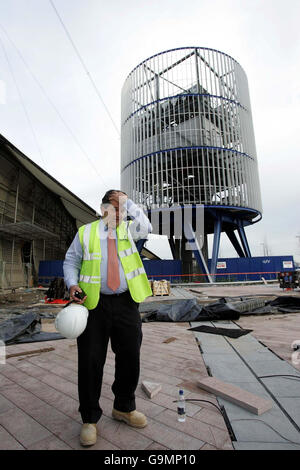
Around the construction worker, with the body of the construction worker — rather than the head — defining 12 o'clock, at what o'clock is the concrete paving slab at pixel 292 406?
The concrete paving slab is roughly at 9 o'clock from the construction worker.

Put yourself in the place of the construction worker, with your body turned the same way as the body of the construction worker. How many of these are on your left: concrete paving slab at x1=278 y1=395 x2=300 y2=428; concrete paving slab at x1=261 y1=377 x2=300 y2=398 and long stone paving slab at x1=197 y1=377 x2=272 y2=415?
3

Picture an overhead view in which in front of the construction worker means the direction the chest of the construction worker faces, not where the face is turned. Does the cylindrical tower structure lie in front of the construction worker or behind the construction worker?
behind

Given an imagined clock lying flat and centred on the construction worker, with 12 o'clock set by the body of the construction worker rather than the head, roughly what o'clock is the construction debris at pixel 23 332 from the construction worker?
The construction debris is roughly at 5 o'clock from the construction worker.

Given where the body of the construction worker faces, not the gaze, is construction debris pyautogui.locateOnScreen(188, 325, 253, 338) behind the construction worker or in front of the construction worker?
behind

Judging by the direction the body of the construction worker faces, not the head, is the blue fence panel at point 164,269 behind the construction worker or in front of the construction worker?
behind

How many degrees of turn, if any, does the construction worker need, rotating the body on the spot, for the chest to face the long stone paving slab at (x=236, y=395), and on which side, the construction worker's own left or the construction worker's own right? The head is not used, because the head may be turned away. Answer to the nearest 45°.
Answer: approximately 90° to the construction worker's own left

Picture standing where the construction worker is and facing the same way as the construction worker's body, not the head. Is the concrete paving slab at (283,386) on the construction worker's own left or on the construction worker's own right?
on the construction worker's own left

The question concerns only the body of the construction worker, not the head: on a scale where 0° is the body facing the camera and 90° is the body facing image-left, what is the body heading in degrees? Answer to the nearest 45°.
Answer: approximately 0°

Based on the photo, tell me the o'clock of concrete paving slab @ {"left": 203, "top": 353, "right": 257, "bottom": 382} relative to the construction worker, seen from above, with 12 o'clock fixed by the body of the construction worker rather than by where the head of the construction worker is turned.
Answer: The concrete paving slab is roughly at 8 o'clock from the construction worker.

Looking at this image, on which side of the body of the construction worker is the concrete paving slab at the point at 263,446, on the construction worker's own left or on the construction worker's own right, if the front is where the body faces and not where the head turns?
on the construction worker's own left
